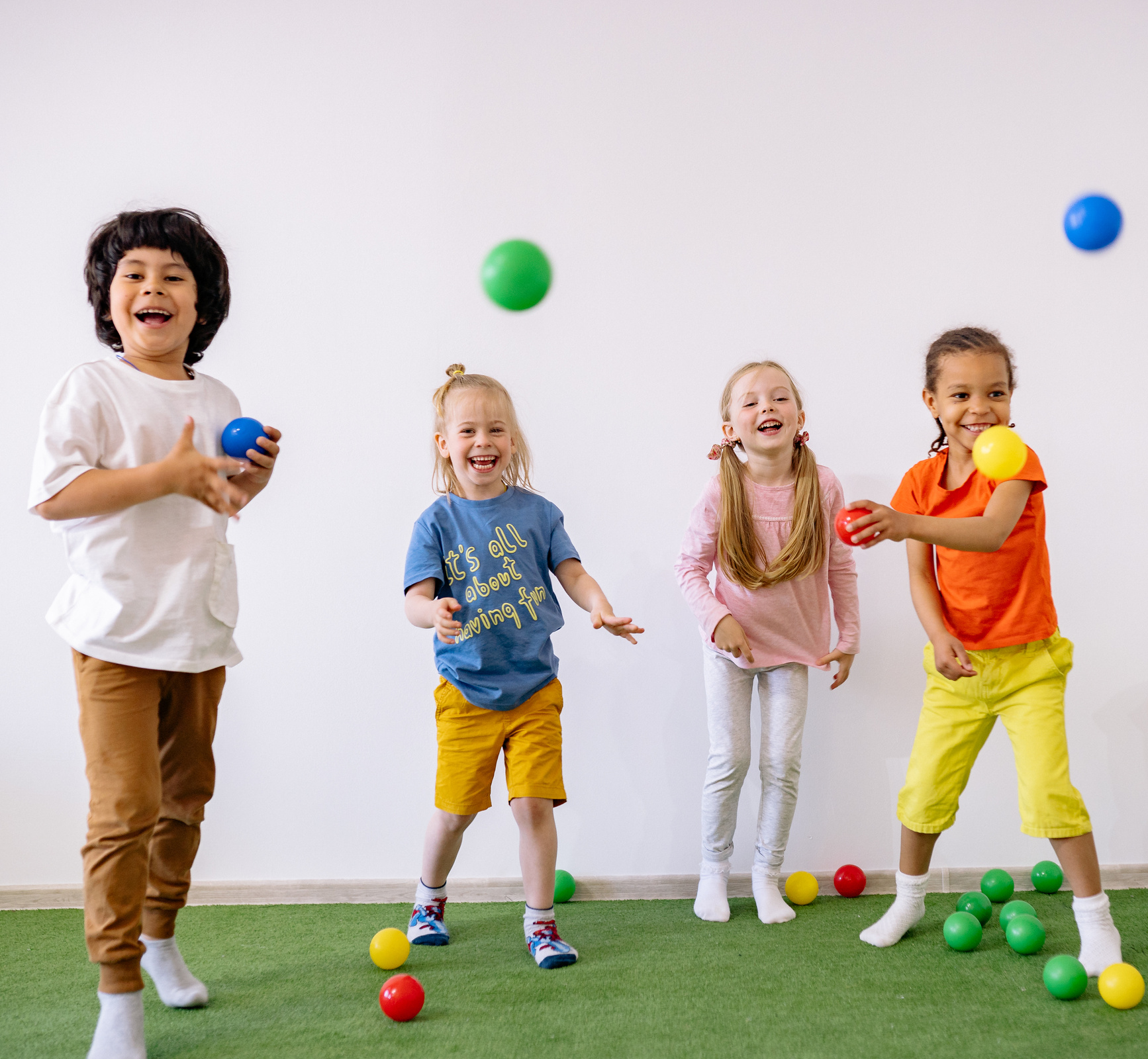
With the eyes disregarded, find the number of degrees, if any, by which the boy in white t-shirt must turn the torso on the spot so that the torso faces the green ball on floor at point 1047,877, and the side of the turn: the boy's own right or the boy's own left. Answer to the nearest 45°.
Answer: approximately 45° to the boy's own left

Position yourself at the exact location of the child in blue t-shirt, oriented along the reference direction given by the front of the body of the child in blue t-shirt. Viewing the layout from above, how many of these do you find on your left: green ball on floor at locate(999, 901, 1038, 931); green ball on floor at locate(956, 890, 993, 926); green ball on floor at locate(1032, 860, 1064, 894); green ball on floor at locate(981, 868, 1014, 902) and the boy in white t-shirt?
4

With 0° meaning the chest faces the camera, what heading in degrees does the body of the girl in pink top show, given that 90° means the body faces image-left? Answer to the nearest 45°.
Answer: approximately 0°

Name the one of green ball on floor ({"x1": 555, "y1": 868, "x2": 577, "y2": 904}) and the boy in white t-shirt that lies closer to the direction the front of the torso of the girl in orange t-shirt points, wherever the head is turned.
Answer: the boy in white t-shirt

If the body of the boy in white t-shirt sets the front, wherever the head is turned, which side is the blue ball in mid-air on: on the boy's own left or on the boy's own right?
on the boy's own left
